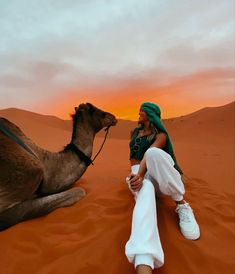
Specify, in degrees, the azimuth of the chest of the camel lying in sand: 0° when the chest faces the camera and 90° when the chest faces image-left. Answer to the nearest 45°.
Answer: approximately 270°

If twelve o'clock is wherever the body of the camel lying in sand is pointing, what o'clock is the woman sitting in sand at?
The woman sitting in sand is roughly at 1 o'clock from the camel lying in sand.
